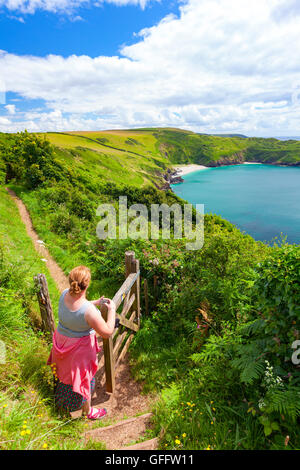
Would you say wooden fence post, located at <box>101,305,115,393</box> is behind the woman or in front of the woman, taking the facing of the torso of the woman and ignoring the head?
in front

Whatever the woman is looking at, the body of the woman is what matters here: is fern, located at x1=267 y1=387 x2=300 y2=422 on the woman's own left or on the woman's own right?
on the woman's own right

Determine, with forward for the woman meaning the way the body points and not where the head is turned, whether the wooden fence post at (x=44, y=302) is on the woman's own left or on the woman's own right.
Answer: on the woman's own left

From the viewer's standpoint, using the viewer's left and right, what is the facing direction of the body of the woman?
facing away from the viewer and to the right of the viewer

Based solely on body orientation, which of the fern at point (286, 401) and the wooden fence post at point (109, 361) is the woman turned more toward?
the wooden fence post

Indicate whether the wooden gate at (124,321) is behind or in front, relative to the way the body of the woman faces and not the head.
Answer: in front

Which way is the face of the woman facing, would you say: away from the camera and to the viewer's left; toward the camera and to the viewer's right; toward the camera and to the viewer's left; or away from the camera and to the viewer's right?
away from the camera and to the viewer's right

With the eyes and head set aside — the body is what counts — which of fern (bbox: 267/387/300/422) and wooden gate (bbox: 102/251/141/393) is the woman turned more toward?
the wooden gate
